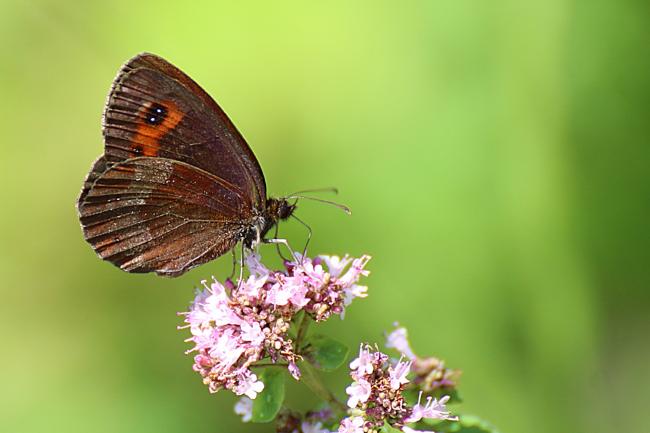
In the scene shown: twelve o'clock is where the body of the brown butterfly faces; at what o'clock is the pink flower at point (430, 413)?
The pink flower is roughly at 1 o'clock from the brown butterfly.

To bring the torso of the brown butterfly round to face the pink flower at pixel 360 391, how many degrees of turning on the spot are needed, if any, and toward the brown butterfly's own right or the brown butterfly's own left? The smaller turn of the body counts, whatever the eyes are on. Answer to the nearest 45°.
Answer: approximately 45° to the brown butterfly's own right

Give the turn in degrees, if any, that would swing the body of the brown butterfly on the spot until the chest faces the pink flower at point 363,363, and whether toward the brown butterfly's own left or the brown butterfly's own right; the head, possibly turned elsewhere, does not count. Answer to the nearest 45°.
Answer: approximately 45° to the brown butterfly's own right

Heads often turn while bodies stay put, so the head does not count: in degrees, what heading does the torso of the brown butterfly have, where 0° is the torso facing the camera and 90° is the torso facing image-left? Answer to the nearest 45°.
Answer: approximately 270°

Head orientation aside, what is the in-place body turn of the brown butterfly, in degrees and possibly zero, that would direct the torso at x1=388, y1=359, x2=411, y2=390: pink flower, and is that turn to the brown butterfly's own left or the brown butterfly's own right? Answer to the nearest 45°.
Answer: approximately 45° to the brown butterfly's own right

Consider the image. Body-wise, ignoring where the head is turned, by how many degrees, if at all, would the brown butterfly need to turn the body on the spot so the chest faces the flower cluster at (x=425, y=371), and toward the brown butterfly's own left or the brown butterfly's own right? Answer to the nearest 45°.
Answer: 0° — it already faces it
